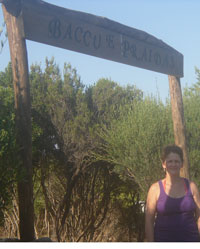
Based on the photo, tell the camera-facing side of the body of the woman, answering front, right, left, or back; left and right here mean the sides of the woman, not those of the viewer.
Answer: front

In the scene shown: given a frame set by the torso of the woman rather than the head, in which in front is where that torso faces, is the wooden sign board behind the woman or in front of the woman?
behind

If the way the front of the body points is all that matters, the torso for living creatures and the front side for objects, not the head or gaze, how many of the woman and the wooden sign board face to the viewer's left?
0

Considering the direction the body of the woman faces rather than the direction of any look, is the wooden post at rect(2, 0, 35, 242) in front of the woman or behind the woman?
behind

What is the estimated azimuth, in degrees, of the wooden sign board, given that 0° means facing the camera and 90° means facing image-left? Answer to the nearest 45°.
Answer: approximately 315°
